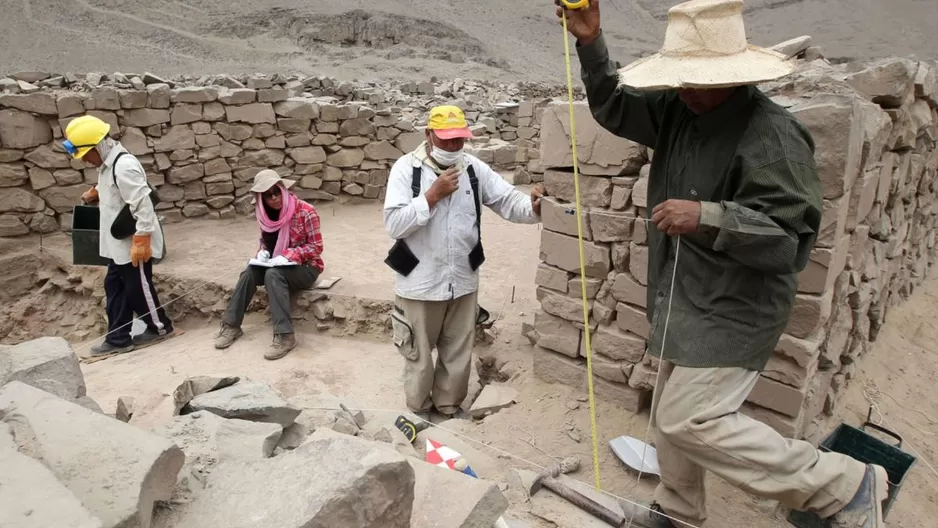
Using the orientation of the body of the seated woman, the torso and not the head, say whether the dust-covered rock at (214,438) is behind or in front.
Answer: in front

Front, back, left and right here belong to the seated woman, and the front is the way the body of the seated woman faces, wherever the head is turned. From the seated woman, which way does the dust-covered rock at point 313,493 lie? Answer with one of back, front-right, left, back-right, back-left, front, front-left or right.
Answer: front-left

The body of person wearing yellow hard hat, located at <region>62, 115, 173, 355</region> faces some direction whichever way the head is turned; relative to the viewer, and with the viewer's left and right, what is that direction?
facing to the left of the viewer

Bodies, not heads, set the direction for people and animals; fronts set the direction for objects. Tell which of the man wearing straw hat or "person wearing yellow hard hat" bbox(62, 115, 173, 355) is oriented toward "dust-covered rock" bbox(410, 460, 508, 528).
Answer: the man wearing straw hat

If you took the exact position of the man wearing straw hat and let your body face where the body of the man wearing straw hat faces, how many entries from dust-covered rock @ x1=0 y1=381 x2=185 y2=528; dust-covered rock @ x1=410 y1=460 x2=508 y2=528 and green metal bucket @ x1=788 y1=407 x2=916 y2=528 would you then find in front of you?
2

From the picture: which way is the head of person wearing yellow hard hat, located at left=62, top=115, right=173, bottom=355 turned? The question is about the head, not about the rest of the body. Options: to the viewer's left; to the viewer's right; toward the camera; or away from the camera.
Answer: to the viewer's left

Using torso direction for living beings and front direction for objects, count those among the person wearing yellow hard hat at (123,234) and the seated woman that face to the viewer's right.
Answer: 0

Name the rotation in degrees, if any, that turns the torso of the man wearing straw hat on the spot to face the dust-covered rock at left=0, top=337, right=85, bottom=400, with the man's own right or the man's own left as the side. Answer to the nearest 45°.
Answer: approximately 45° to the man's own right

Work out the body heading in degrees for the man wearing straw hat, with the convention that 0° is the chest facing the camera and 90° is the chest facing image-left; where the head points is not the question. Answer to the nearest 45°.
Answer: approximately 45°
